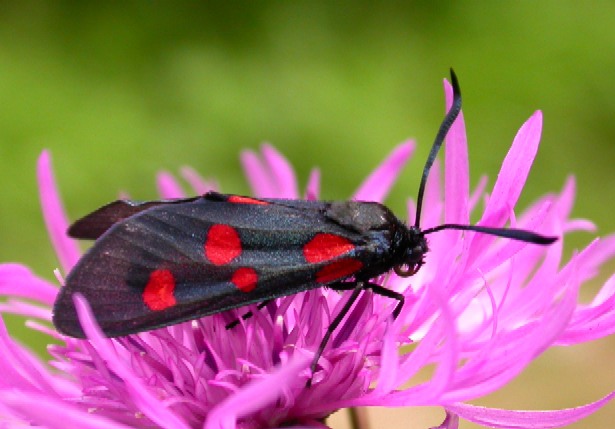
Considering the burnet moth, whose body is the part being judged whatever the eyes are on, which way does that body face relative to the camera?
to the viewer's right
